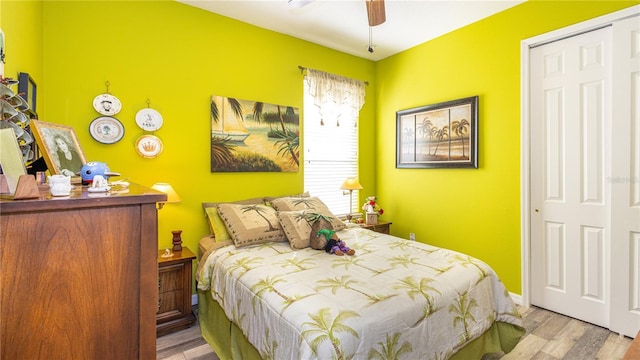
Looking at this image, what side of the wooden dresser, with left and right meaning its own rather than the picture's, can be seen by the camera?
right

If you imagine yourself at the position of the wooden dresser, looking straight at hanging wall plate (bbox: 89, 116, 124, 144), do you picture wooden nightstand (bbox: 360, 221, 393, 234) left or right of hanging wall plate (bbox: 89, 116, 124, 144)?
right

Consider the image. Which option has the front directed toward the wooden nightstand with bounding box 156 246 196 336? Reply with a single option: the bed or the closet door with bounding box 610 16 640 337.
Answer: the closet door

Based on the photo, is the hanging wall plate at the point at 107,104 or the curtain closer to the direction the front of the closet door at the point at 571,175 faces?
the hanging wall plate

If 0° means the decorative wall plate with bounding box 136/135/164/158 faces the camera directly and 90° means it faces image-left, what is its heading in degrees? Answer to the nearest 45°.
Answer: approximately 0°

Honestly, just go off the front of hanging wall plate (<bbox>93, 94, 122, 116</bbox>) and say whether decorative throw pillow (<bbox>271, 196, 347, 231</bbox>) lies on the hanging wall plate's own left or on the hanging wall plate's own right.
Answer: on the hanging wall plate's own left

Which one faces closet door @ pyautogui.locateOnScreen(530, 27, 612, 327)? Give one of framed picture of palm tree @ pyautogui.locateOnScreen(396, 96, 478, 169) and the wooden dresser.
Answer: the wooden dresser

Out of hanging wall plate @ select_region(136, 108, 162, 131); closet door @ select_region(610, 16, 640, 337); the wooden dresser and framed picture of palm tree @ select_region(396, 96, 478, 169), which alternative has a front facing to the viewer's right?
the wooden dresser
